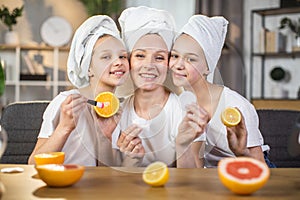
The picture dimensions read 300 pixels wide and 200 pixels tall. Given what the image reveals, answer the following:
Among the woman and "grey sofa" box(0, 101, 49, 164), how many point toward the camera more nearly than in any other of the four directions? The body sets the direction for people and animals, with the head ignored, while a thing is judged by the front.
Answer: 2

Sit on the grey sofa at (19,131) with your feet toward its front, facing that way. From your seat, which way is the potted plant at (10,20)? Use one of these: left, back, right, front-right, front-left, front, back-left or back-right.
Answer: back

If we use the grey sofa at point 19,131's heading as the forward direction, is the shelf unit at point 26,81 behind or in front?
behind

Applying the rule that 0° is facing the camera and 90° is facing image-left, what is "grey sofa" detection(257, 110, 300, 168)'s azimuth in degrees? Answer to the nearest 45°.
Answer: approximately 0°

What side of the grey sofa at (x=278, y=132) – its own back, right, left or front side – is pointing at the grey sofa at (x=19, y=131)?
right

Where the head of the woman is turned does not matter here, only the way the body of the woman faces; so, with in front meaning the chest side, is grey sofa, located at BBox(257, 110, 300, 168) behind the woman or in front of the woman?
behind

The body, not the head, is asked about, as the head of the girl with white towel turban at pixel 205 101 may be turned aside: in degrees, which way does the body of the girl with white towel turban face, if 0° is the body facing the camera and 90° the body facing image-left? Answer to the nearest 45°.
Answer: approximately 45°

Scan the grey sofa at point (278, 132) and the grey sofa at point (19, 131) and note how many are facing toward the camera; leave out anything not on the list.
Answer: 2

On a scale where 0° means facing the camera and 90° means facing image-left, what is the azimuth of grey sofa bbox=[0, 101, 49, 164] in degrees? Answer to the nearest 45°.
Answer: approximately 0°
